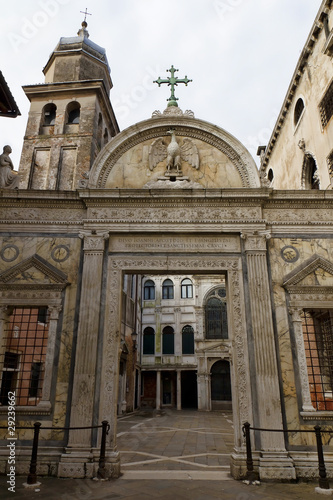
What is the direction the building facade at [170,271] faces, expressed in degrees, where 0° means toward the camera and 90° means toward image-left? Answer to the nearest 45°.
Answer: approximately 0°

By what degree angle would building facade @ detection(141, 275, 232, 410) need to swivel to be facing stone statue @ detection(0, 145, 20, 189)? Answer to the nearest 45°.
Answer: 0° — it already faces it

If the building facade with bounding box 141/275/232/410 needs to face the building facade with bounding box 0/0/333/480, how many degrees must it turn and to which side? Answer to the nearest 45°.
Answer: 0° — it already faces it

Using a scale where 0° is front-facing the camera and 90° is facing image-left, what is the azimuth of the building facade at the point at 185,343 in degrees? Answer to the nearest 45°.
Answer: approximately 0°

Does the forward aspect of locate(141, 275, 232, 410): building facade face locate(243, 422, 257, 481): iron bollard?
yes

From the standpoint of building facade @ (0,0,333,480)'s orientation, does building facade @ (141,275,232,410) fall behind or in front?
behind

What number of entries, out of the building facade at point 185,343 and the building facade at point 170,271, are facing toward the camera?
2
